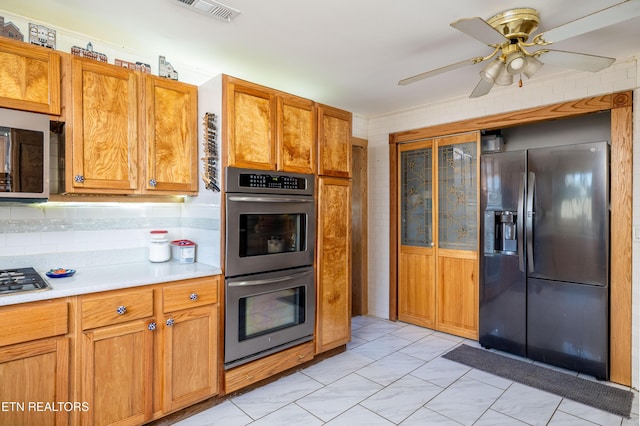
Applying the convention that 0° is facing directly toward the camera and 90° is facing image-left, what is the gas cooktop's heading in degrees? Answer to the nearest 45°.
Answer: approximately 0°

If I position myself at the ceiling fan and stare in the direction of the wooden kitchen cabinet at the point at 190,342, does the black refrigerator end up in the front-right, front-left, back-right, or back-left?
back-right

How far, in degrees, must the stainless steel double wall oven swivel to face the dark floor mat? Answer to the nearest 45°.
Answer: approximately 45° to its left

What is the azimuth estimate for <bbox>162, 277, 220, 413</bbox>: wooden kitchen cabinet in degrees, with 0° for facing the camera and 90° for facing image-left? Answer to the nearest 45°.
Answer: approximately 315°
